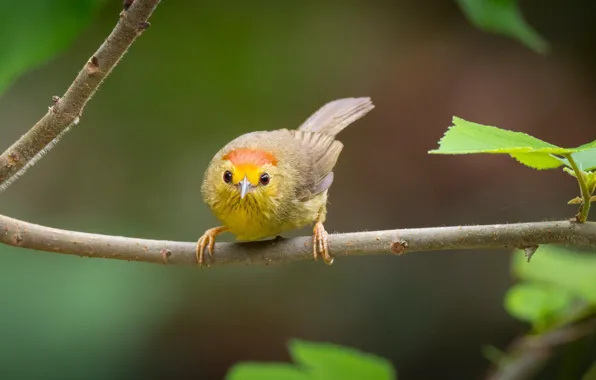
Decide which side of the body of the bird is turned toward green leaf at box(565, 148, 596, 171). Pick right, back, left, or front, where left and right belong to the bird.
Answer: left

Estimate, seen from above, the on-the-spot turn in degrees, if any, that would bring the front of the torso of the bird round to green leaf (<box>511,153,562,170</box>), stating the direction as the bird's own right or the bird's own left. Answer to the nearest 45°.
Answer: approximately 90° to the bird's own left

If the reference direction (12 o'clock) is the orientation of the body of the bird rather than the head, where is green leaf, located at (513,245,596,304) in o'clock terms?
The green leaf is roughly at 7 o'clock from the bird.

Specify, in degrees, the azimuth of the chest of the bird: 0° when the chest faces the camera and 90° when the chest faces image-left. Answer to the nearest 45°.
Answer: approximately 45°

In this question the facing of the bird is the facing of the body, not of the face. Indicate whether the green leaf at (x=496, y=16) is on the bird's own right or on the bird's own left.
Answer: on the bird's own left

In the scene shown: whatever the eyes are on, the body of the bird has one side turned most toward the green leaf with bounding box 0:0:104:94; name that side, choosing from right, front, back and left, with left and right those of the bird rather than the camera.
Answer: right
